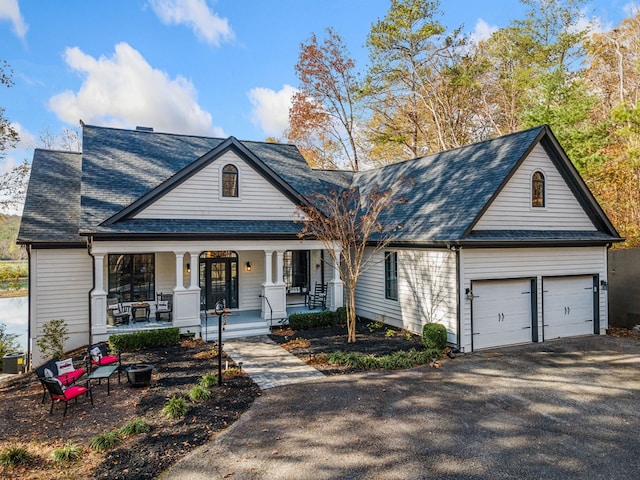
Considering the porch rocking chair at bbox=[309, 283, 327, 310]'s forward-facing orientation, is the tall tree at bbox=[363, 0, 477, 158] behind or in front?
behind

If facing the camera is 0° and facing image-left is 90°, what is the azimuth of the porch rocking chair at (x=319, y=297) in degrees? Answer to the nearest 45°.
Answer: approximately 45°

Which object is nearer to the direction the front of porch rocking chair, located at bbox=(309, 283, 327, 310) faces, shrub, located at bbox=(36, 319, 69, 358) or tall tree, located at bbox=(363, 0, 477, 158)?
the shrub

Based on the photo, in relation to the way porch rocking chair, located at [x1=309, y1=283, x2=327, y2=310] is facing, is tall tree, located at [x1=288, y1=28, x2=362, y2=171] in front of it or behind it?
behind

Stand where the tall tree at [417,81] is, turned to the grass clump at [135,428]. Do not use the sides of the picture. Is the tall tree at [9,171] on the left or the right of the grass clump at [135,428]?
right
